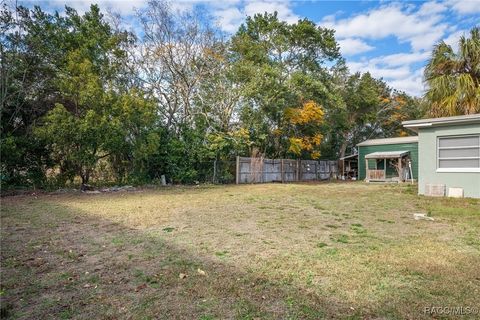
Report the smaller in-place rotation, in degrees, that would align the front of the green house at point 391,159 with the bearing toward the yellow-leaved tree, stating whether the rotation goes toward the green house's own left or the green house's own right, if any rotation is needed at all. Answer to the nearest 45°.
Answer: approximately 45° to the green house's own right

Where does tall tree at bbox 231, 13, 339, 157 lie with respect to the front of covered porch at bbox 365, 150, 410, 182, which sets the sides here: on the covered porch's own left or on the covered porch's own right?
on the covered porch's own right

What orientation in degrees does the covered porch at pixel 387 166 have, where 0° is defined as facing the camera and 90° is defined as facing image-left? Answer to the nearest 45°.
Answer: approximately 0°

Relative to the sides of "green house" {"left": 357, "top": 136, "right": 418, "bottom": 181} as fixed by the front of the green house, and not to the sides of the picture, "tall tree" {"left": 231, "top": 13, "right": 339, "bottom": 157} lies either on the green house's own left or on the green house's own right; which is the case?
on the green house's own right

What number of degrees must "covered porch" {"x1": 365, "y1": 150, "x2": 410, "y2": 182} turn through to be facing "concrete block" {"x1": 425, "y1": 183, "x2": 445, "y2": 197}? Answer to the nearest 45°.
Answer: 0° — it already faces it
